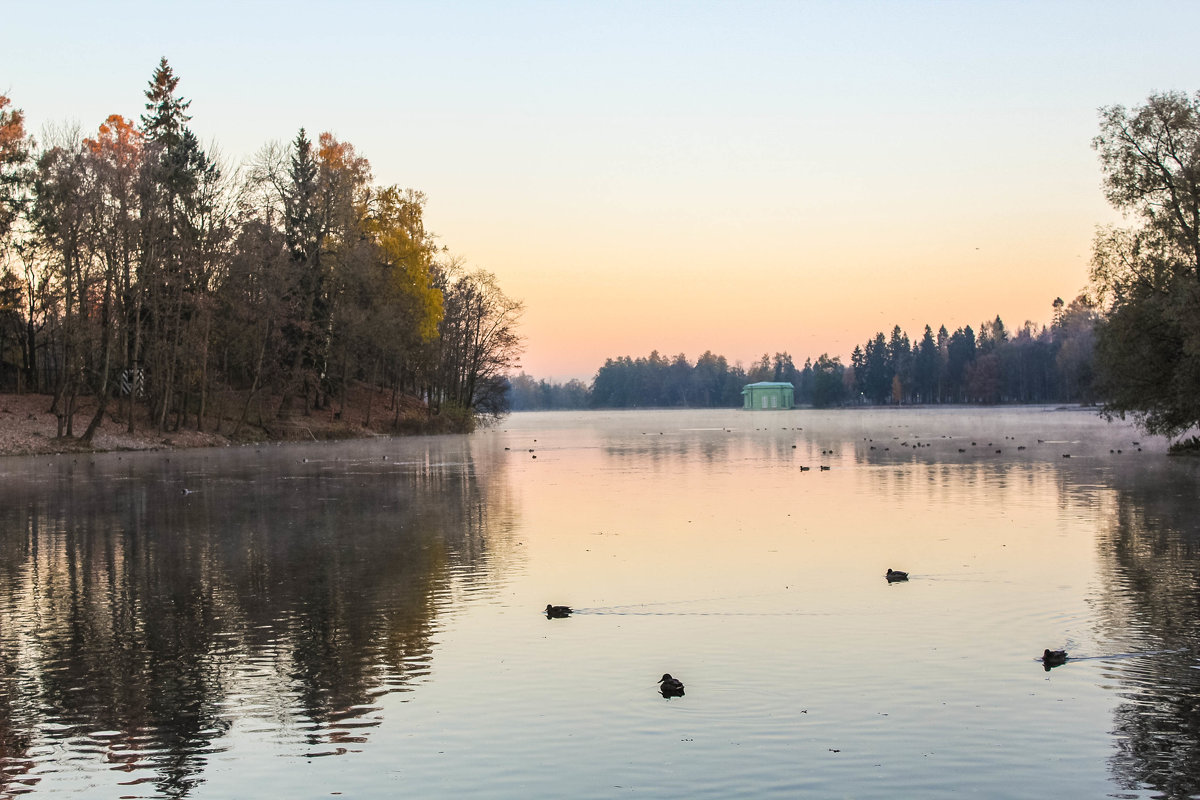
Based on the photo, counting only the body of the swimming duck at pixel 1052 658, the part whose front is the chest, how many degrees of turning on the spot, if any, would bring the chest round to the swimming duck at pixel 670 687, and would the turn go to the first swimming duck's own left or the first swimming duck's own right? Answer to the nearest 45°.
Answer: approximately 45° to the first swimming duck's own left

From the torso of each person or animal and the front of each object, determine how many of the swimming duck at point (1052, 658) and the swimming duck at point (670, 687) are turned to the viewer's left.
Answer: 2

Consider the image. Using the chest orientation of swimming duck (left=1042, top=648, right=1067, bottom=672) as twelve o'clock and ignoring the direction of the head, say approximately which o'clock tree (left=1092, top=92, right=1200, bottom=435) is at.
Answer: The tree is roughly at 3 o'clock from the swimming duck.

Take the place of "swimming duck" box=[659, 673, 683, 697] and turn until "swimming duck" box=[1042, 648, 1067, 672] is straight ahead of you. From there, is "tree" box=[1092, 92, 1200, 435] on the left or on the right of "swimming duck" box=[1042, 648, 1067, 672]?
left

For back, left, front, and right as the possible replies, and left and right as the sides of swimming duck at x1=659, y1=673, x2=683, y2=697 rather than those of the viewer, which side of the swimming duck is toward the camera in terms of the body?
left

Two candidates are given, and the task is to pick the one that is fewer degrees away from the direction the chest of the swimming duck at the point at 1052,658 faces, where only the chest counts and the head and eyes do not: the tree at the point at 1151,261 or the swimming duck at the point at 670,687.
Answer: the swimming duck

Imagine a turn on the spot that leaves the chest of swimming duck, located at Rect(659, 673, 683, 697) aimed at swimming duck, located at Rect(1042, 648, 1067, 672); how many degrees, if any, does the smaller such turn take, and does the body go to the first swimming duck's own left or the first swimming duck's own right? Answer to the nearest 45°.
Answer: approximately 180°

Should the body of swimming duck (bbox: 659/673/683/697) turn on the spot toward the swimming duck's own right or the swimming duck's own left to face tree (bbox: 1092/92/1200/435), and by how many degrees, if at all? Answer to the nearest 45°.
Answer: approximately 135° to the swimming duck's own right

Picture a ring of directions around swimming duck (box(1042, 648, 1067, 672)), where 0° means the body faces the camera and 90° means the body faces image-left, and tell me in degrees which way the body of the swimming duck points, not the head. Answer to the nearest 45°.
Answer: approximately 90°
